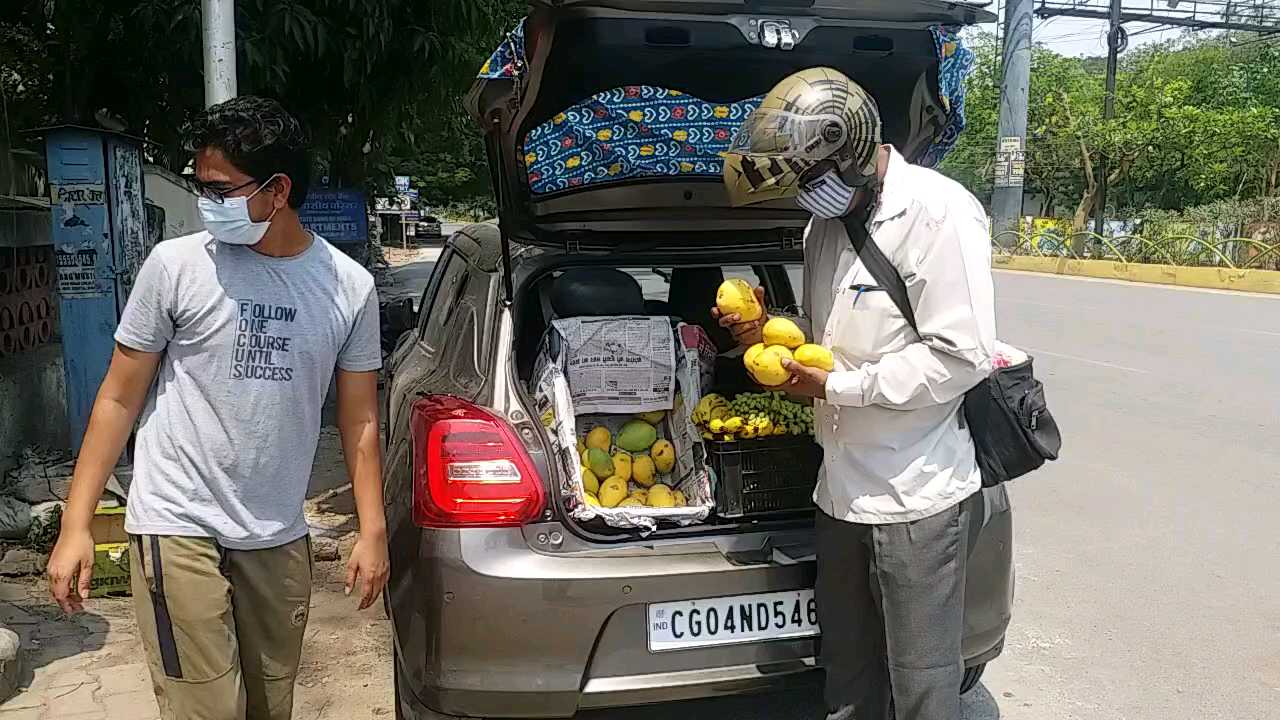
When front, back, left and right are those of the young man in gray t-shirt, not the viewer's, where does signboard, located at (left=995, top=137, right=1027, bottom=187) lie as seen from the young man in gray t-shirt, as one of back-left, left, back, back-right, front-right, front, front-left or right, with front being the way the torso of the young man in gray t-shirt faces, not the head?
back-left

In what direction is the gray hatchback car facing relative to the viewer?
away from the camera

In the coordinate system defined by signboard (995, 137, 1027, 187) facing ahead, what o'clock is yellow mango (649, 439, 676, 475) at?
The yellow mango is roughly at 12 o'clock from the signboard.

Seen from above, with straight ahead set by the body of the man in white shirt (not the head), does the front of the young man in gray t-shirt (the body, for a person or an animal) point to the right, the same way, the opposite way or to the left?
to the left

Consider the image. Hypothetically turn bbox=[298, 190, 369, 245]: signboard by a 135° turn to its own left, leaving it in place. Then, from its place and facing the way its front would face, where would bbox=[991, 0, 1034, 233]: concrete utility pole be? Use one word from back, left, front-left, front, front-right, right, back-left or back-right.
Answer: front

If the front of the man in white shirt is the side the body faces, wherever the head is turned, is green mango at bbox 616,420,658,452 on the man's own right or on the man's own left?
on the man's own right

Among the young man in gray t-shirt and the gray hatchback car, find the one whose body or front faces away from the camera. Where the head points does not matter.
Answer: the gray hatchback car

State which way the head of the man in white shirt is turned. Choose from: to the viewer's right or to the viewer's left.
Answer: to the viewer's left

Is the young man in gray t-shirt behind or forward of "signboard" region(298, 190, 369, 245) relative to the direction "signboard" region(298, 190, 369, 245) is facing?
forward

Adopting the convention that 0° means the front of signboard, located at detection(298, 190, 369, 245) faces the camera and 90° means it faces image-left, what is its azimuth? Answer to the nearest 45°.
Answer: approximately 0°

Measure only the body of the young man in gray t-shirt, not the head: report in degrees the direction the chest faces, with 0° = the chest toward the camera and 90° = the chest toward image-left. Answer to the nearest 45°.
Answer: approximately 0°

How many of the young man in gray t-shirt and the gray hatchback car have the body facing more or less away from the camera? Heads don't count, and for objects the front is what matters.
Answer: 1

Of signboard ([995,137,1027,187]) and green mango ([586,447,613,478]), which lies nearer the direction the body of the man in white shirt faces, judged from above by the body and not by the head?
the green mango

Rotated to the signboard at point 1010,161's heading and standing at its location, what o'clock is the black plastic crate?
The black plastic crate is roughly at 12 o'clock from the signboard.

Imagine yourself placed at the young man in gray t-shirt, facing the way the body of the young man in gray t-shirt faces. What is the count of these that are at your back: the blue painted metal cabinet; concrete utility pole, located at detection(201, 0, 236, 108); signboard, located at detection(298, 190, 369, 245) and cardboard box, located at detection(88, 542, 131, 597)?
4
